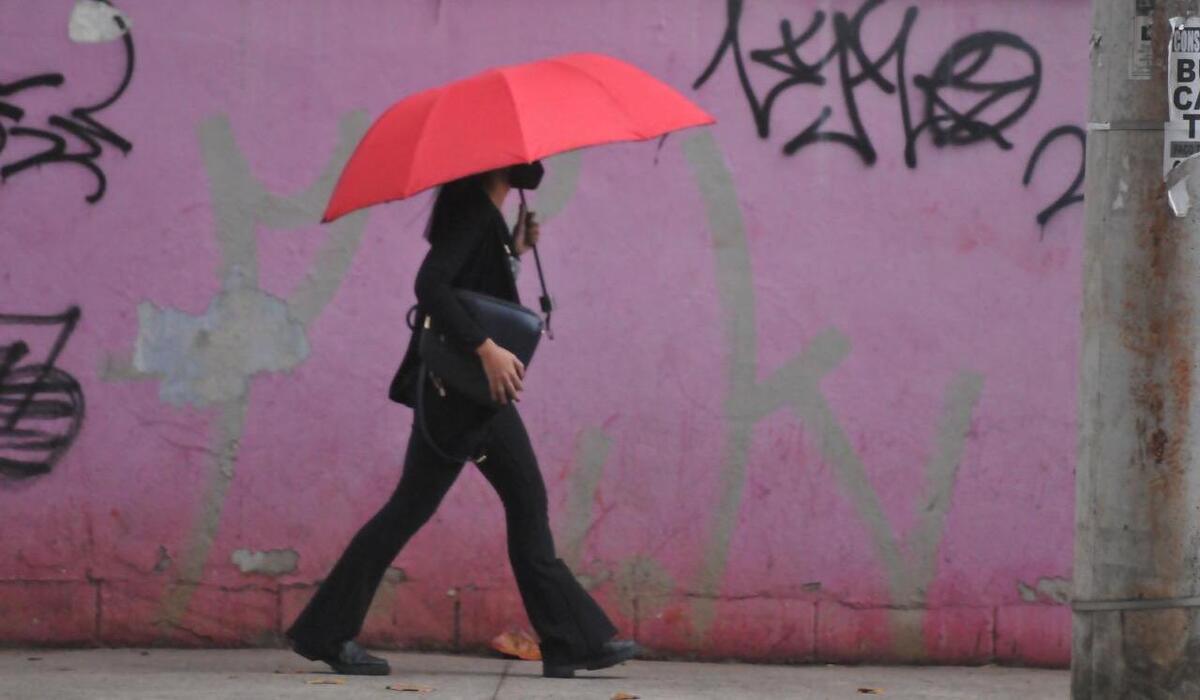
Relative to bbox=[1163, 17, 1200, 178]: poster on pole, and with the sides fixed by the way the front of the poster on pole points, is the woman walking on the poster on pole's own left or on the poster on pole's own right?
on the poster on pole's own right

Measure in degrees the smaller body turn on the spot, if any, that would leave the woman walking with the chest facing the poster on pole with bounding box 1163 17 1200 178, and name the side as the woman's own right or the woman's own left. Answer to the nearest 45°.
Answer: approximately 45° to the woman's own right

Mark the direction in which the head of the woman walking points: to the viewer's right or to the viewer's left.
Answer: to the viewer's right

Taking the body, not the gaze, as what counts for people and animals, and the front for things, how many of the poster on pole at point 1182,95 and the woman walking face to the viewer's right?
1

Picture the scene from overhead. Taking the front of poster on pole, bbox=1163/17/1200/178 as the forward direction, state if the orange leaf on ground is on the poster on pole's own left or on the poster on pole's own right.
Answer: on the poster on pole's own right

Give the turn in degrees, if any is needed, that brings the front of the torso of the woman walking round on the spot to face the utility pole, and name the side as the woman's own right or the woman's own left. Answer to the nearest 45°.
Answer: approximately 45° to the woman's own right

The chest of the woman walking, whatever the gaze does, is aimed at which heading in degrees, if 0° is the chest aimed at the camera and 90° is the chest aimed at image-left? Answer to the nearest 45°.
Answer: approximately 270°

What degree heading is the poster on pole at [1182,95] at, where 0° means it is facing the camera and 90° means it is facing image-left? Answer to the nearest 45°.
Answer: approximately 0°
